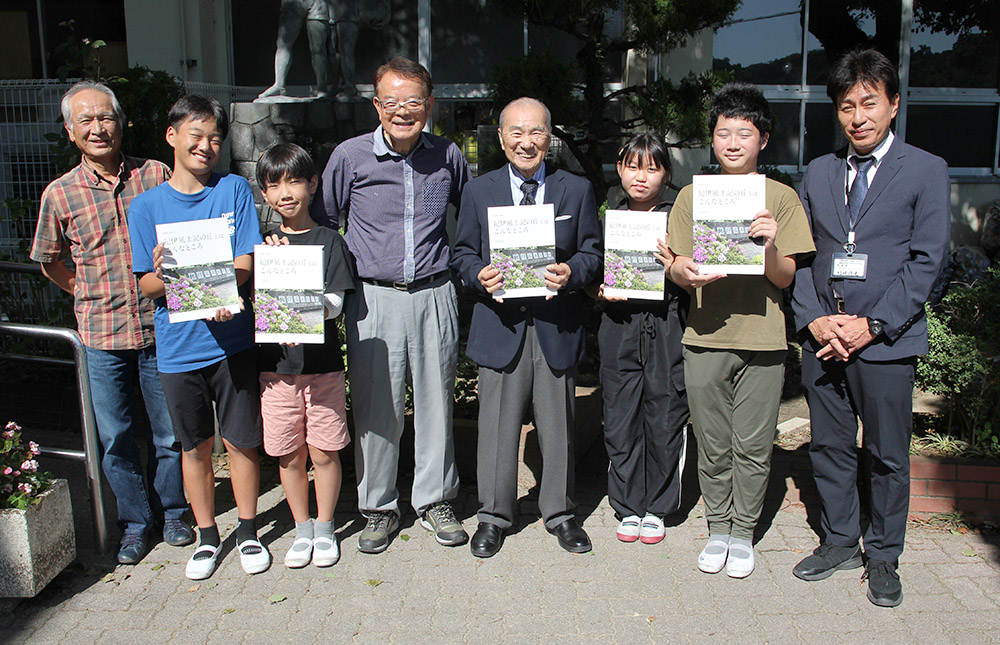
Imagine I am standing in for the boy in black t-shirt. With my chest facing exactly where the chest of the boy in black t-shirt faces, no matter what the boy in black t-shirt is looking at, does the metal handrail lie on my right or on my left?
on my right

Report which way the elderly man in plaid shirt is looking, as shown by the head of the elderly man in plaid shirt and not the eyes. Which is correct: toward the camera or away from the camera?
toward the camera

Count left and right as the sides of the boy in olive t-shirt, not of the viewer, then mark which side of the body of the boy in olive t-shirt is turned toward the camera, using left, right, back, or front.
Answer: front

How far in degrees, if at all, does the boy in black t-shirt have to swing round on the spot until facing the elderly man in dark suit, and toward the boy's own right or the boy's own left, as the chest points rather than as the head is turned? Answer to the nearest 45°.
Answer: approximately 90° to the boy's own left

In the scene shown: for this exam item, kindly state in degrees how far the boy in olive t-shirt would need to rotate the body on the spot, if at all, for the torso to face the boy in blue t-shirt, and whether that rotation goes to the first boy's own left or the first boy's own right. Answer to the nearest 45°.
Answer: approximately 90° to the first boy's own right

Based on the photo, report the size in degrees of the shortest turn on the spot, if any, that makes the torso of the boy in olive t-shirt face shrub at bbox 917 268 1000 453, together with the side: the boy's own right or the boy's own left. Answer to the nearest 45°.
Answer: approximately 135° to the boy's own left

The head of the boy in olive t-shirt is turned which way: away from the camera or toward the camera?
toward the camera

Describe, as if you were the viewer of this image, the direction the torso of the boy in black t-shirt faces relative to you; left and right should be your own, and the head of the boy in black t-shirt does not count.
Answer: facing the viewer

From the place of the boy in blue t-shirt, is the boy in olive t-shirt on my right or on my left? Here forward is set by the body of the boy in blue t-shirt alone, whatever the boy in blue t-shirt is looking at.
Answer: on my left

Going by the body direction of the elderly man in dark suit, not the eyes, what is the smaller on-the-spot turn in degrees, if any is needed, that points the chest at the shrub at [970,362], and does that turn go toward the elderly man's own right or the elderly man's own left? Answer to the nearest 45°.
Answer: approximately 90° to the elderly man's own left
